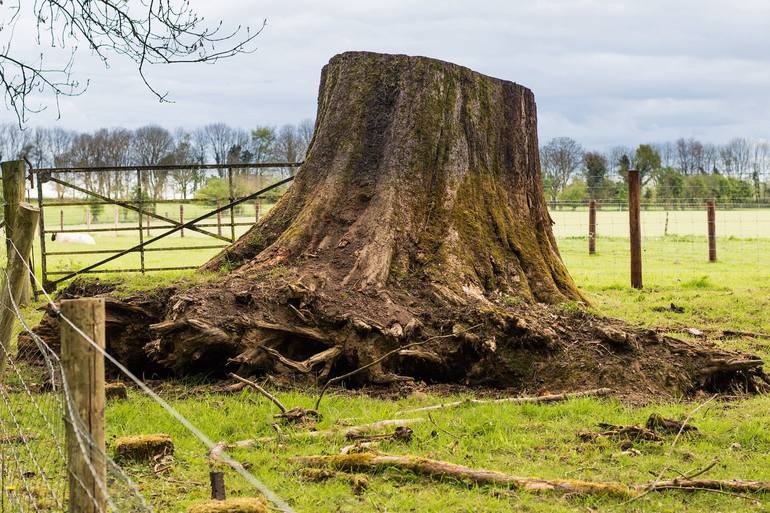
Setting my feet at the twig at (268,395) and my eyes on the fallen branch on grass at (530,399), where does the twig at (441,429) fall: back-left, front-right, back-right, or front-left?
front-right

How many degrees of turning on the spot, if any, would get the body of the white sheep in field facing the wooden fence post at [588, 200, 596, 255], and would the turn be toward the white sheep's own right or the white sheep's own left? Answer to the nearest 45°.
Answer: approximately 135° to the white sheep's own left

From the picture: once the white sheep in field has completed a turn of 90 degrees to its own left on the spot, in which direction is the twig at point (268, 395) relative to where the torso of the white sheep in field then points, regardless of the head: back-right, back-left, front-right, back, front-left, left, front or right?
front

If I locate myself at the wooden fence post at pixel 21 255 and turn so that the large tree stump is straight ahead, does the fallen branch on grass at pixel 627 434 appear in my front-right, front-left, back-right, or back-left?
front-right

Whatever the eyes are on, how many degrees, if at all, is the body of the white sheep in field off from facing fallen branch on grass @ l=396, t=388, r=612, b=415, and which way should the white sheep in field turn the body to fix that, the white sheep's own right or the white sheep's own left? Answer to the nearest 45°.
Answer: approximately 90° to the white sheep's own left

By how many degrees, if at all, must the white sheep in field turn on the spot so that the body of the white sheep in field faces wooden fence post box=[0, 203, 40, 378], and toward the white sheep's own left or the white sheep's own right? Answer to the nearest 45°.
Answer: approximately 90° to the white sheep's own left

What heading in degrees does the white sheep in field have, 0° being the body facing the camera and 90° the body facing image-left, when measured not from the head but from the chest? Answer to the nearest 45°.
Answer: approximately 90°

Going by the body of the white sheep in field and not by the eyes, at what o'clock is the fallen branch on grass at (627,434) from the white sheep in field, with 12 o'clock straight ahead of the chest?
The fallen branch on grass is roughly at 9 o'clock from the white sheep in field.

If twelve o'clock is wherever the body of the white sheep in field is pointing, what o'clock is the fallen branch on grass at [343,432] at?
The fallen branch on grass is roughly at 9 o'clock from the white sheep in field.

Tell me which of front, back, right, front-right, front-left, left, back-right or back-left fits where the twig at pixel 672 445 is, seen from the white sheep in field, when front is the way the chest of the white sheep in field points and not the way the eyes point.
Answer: left

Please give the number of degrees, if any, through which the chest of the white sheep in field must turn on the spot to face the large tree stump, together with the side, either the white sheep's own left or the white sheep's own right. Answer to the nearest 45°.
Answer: approximately 90° to the white sheep's own left

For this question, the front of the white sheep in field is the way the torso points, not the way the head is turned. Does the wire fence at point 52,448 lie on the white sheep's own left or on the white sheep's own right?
on the white sheep's own left

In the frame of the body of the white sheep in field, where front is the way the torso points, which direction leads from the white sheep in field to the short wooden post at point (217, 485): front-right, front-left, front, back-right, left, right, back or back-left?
left

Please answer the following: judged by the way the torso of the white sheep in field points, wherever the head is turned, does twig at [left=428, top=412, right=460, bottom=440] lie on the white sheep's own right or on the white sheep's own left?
on the white sheep's own left

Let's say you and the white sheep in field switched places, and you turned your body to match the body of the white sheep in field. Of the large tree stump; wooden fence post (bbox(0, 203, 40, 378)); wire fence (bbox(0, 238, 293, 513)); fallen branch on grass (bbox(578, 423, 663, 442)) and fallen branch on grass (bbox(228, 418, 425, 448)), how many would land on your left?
5
